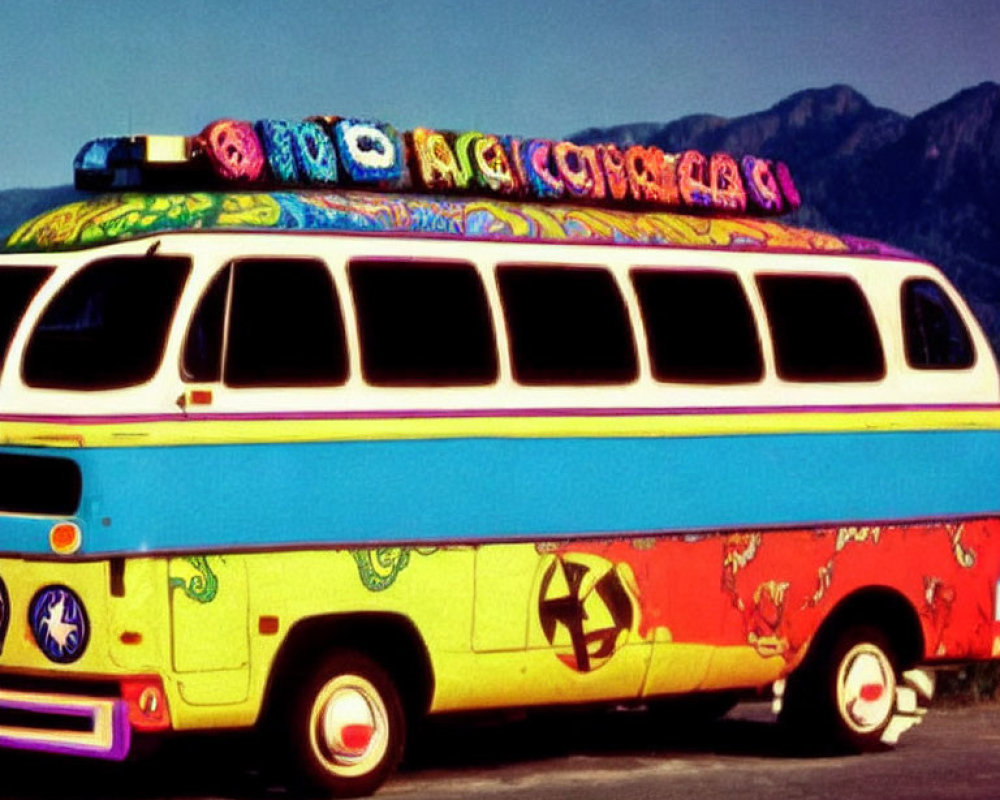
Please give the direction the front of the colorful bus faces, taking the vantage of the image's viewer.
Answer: facing the viewer and to the left of the viewer
